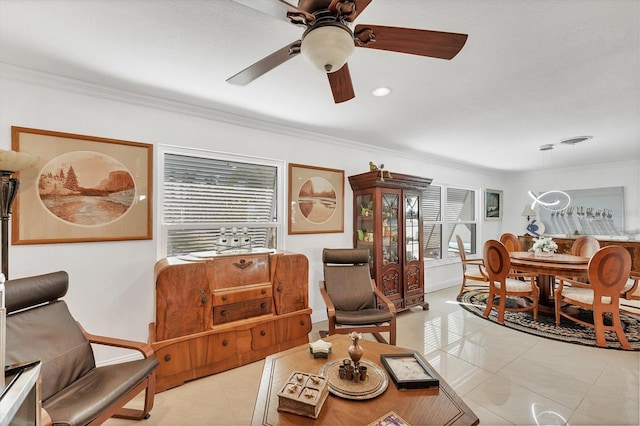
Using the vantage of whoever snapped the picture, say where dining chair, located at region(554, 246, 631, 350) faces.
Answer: facing away from the viewer and to the left of the viewer

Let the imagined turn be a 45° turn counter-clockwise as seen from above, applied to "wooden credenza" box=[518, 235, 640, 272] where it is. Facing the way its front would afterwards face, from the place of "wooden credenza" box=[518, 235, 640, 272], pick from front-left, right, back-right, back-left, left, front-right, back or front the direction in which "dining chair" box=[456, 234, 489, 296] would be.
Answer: right

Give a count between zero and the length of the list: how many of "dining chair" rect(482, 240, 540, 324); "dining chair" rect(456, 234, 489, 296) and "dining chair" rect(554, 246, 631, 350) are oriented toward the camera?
0

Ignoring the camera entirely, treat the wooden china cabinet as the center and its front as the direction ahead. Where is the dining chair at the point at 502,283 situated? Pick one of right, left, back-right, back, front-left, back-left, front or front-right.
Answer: front-left

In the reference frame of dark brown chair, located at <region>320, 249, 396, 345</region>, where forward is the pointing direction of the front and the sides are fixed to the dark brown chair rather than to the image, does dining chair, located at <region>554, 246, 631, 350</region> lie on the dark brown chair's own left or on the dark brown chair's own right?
on the dark brown chair's own left

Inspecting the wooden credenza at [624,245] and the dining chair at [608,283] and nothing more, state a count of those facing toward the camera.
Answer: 1

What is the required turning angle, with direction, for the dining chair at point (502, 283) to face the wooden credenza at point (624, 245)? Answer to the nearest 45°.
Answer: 0° — it already faces it

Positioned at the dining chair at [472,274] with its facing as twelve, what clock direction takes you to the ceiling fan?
The ceiling fan is roughly at 3 o'clock from the dining chair.

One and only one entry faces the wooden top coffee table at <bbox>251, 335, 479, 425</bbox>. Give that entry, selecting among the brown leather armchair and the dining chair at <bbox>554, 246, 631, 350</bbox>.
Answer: the brown leather armchair

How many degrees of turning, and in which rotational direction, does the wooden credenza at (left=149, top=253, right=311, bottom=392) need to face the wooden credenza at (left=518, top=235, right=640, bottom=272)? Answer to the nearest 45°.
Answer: approximately 45° to its left

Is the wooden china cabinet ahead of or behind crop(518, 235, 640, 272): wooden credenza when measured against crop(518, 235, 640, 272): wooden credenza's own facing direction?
ahead

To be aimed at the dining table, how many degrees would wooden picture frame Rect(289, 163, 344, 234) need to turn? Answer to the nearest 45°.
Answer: approximately 45° to its left

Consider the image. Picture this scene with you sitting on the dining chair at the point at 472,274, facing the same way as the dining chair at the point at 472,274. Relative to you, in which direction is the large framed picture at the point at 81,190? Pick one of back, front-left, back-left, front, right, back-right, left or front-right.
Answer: back-right

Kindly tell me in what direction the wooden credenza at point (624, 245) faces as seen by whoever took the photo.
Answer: facing the viewer

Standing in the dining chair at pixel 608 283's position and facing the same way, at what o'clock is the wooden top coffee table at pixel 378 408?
The wooden top coffee table is roughly at 8 o'clock from the dining chair.

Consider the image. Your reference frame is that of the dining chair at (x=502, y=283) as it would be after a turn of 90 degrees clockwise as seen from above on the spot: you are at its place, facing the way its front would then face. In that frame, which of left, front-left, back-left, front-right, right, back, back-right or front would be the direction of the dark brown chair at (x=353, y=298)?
right
